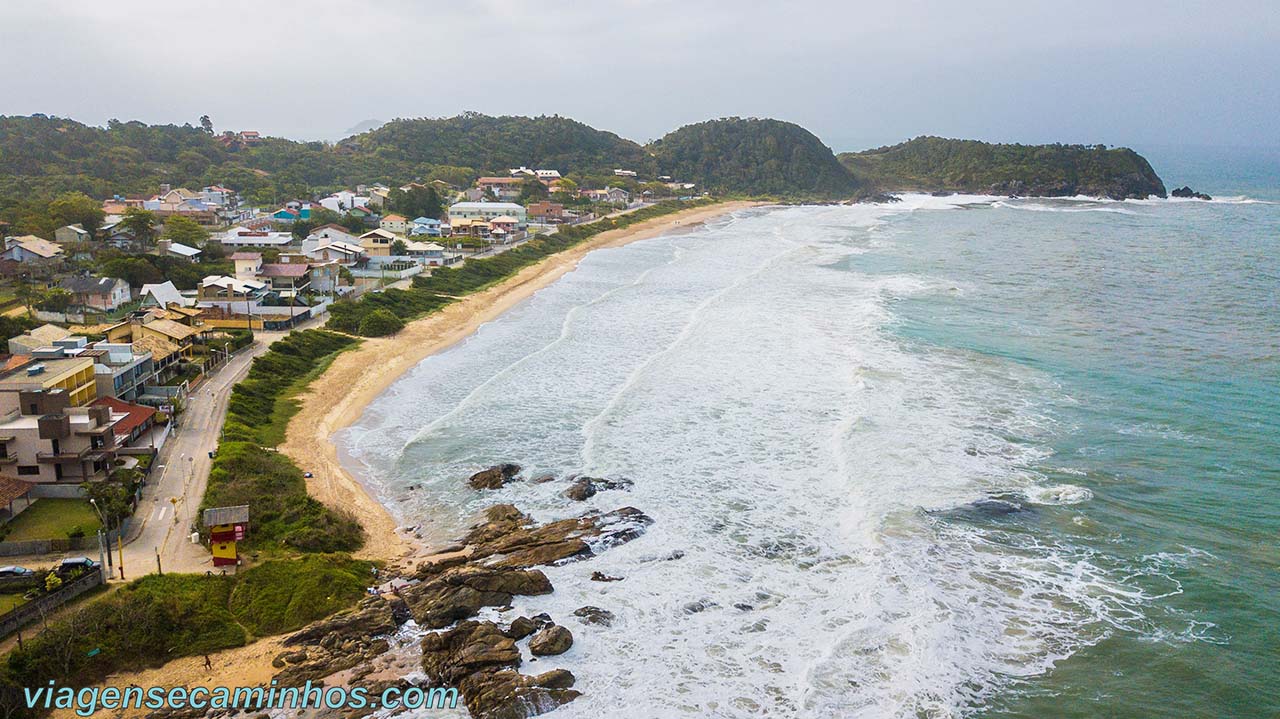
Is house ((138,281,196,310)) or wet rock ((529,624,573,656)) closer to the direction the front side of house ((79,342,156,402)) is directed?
the wet rock

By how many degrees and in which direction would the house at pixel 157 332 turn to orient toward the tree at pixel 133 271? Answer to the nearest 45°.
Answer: approximately 135° to its left

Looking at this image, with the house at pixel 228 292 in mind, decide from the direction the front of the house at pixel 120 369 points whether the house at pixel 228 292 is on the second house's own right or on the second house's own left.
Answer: on the second house's own left

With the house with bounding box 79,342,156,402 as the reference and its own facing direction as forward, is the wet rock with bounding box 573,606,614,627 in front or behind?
in front

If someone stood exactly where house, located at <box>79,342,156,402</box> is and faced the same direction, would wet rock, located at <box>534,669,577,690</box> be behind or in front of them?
in front

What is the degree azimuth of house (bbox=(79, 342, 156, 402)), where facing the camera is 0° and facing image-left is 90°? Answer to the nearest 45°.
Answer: approximately 315°

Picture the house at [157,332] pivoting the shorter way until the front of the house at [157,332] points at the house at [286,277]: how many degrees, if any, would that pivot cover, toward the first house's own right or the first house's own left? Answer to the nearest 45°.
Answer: approximately 90° to the first house's own left

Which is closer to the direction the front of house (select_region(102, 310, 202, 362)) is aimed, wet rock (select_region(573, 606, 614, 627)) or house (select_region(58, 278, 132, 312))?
the wet rock

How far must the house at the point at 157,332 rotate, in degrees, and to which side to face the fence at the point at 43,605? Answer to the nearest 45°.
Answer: approximately 45° to its right

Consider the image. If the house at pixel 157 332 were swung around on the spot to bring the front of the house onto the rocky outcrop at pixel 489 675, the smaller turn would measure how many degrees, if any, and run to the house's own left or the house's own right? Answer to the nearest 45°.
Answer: approximately 45° to the house's own right
